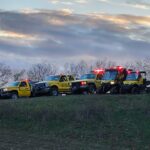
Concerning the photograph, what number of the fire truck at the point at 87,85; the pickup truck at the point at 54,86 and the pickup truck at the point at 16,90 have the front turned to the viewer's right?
0

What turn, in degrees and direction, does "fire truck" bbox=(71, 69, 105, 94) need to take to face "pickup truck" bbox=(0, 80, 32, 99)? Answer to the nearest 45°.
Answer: approximately 45° to its right

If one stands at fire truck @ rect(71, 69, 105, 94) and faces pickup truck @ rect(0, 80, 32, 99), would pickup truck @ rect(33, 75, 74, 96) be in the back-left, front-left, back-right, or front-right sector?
front-right

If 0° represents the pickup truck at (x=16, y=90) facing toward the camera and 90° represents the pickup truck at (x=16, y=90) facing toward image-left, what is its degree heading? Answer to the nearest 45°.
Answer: approximately 45°

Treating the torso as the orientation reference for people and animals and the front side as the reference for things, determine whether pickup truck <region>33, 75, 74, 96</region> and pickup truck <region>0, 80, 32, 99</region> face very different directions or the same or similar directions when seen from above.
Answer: same or similar directions

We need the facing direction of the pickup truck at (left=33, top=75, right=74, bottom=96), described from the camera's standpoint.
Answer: facing the viewer and to the left of the viewer

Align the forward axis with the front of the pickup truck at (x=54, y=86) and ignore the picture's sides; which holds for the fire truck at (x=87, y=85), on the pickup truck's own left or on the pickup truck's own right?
on the pickup truck's own left

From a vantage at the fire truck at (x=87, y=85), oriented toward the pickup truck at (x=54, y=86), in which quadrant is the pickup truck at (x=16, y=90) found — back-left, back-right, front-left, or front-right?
front-left

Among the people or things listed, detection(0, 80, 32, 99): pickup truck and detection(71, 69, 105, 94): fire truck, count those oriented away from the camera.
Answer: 0

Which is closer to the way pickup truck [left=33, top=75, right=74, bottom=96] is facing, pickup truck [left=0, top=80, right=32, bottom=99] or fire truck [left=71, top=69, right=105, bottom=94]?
the pickup truck
